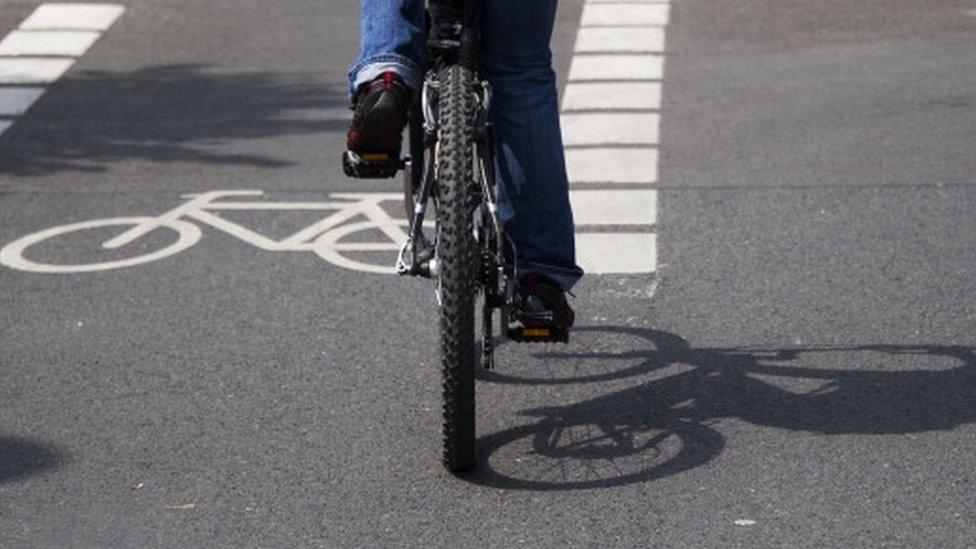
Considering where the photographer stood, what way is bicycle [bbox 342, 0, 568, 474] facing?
facing away from the viewer
